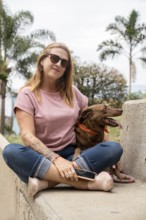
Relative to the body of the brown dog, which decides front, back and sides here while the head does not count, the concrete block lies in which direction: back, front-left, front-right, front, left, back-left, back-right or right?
front-left

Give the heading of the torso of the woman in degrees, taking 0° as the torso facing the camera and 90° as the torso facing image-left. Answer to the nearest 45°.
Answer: approximately 0°
